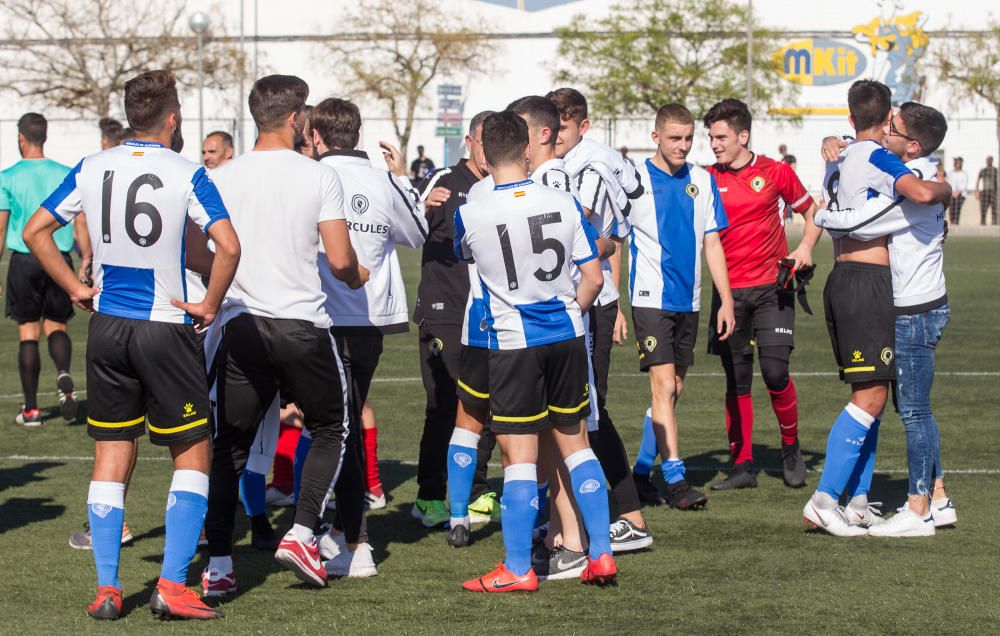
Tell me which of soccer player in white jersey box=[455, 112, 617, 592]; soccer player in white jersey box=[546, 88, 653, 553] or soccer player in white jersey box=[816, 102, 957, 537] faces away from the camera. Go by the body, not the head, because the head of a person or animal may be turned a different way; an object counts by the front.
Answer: soccer player in white jersey box=[455, 112, 617, 592]

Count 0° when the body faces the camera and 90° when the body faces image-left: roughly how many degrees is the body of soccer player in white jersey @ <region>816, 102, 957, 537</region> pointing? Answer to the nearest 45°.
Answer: approximately 90°

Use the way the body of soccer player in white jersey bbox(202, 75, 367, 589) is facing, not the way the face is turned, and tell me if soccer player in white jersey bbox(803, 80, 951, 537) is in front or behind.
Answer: in front

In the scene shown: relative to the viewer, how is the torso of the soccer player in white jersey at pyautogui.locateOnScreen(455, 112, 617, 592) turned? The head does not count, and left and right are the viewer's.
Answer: facing away from the viewer

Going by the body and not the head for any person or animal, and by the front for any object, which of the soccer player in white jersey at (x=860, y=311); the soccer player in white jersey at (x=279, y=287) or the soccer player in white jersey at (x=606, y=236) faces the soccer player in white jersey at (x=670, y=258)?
the soccer player in white jersey at (x=279, y=287)

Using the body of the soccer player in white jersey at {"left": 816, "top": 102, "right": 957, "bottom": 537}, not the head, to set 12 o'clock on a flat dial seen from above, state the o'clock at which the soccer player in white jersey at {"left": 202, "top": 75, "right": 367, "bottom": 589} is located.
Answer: the soccer player in white jersey at {"left": 202, "top": 75, "right": 367, "bottom": 589} is roughly at 11 o'clock from the soccer player in white jersey at {"left": 816, "top": 102, "right": 957, "bottom": 537}.

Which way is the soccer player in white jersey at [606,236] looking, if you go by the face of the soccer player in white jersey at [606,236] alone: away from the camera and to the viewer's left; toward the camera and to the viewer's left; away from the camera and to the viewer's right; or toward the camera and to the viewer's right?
toward the camera and to the viewer's left

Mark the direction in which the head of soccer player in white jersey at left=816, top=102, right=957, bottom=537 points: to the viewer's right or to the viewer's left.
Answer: to the viewer's left

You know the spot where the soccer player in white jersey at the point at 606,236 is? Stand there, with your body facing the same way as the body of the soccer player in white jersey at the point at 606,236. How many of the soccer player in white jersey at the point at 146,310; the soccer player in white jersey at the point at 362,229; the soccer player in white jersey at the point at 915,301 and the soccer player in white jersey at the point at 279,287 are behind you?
1

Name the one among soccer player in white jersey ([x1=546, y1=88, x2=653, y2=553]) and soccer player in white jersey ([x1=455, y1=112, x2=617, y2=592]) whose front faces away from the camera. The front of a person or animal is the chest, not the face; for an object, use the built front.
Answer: soccer player in white jersey ([x1=455, y1=112, x2=617, y2=592])

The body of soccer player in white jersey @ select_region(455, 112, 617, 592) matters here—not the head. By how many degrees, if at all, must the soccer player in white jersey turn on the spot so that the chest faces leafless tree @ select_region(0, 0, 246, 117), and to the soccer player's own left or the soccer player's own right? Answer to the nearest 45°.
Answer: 0° — they already face it
